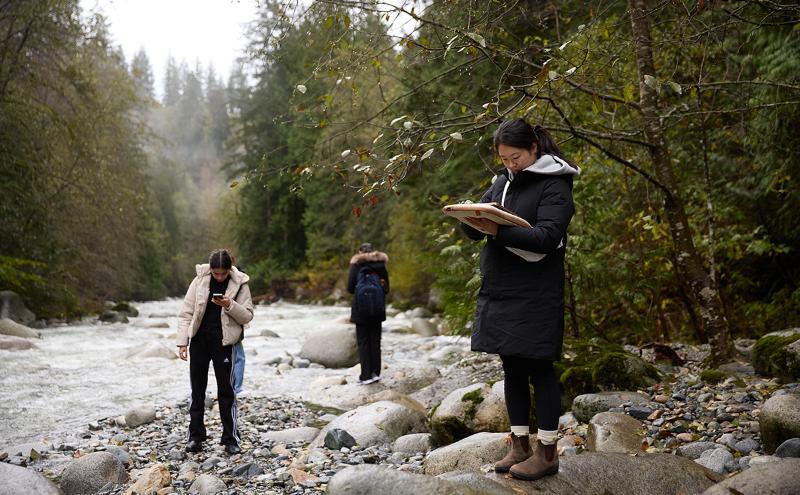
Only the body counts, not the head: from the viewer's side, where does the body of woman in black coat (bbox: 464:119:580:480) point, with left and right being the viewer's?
facing the viewer and to the left of the viewer

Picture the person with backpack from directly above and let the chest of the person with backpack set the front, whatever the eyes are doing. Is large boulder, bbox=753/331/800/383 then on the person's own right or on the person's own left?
on the person's own right

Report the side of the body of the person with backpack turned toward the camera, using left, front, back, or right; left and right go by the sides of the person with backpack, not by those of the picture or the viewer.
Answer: back

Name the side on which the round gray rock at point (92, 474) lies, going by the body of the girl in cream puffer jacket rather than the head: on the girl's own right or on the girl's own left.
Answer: on the girl's own right

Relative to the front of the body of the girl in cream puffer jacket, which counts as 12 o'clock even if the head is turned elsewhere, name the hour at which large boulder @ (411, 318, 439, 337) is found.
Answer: The large boulder is roughly at 7 o'clock from the girl in cream puffer jacket.

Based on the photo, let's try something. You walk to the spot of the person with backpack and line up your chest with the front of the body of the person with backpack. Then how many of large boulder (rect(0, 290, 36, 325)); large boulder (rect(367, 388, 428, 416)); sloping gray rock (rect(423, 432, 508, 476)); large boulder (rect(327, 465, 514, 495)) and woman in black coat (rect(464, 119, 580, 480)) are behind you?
4

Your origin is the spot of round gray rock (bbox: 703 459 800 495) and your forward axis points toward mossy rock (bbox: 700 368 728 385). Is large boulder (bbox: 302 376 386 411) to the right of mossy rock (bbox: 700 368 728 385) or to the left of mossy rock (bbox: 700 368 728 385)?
left

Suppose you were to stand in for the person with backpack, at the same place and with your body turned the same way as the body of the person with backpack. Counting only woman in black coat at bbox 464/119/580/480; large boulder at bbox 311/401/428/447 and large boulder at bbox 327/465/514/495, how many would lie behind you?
3

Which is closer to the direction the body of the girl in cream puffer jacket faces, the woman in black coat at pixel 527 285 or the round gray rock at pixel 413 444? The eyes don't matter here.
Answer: the woman in black coat

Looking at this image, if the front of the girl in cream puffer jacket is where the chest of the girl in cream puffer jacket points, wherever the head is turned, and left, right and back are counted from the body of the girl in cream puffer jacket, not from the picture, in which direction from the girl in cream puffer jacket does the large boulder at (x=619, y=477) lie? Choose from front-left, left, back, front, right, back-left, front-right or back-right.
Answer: front-left

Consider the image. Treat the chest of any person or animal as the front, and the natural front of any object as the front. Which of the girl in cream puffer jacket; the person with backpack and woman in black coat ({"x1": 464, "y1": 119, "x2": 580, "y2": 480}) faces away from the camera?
the person with backpack

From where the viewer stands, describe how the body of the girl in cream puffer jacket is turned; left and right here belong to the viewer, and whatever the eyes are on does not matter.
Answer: facing the viewer

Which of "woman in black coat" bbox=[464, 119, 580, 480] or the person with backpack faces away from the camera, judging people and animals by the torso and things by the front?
the person with backpack
